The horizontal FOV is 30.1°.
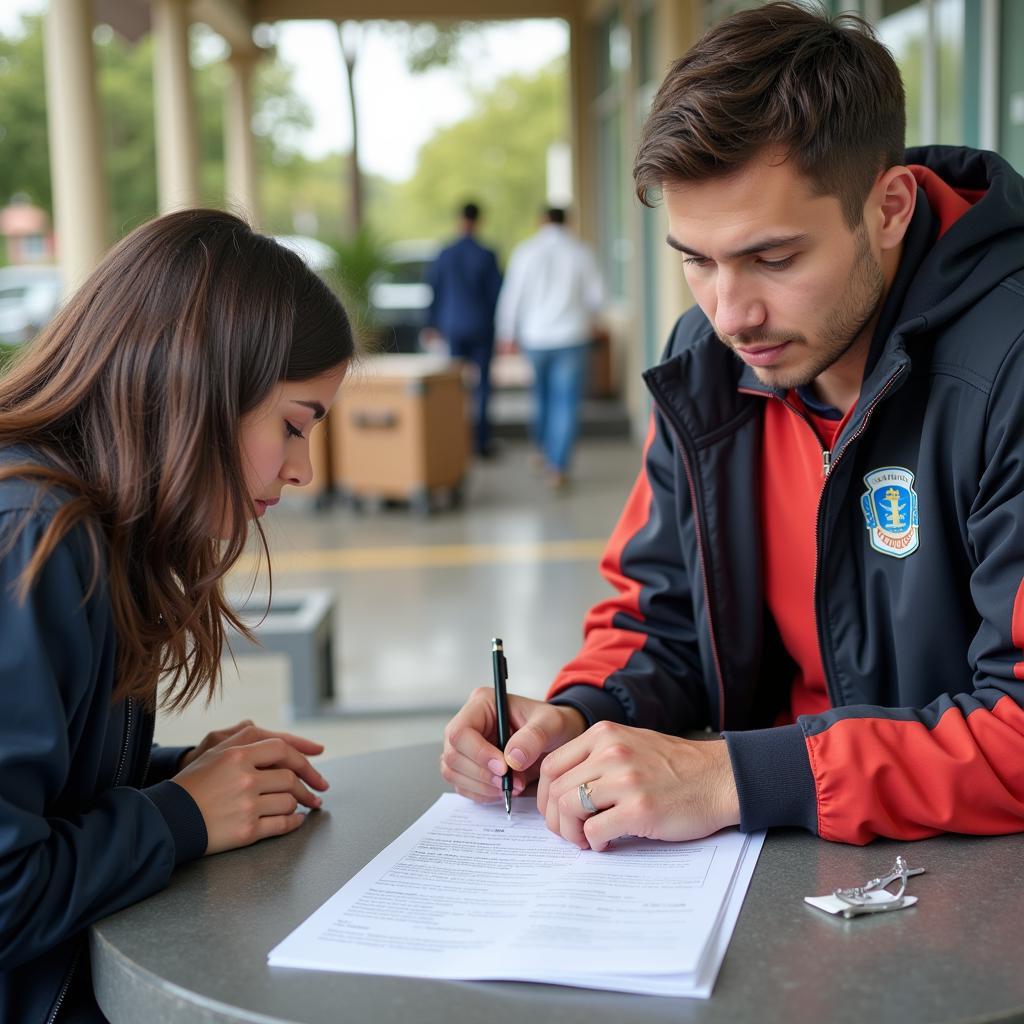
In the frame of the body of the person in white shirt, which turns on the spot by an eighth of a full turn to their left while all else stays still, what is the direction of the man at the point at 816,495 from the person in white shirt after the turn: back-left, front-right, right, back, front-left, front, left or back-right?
back-left

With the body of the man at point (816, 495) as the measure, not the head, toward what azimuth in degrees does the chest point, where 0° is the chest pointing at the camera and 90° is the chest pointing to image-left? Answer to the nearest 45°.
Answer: approximately 45°

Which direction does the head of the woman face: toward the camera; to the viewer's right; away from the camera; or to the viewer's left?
to the viewer's right

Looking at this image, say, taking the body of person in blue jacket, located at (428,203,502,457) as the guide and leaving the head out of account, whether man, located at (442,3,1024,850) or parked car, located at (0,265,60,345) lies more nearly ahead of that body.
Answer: the parked car

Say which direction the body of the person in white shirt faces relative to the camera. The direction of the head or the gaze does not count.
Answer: away from the camera

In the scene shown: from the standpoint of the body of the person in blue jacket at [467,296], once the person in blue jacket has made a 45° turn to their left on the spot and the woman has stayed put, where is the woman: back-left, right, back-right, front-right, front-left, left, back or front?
back-left

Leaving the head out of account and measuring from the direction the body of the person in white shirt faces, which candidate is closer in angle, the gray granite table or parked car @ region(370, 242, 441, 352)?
the parked car

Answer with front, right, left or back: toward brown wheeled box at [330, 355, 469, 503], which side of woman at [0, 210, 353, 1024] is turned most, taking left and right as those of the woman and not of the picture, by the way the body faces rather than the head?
left

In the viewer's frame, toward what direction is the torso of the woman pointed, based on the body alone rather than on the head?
to the viewer's right

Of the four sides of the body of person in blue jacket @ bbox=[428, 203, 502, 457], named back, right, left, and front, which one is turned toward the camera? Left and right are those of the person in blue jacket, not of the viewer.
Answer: back

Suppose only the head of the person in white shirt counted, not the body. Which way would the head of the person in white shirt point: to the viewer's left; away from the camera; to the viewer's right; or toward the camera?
away from the camera

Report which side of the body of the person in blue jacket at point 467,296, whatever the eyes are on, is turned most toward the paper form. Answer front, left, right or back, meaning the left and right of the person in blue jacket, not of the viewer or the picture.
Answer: back

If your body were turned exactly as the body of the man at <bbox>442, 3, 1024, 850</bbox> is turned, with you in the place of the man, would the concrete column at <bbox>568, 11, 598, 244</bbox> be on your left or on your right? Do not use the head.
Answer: on your right

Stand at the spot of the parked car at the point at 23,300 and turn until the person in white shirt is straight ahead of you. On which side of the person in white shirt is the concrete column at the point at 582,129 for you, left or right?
left

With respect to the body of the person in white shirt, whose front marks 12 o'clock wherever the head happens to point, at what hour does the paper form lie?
The paper form is roughly at 6 o'clock from the person in white shirt.

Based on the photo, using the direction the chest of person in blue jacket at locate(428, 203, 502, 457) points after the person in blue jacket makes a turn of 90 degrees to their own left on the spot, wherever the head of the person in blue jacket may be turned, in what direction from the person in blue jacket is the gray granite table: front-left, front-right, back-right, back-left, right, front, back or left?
left

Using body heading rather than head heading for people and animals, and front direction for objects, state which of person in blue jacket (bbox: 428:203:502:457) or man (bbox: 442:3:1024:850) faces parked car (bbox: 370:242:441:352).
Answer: the person in blue jacket
